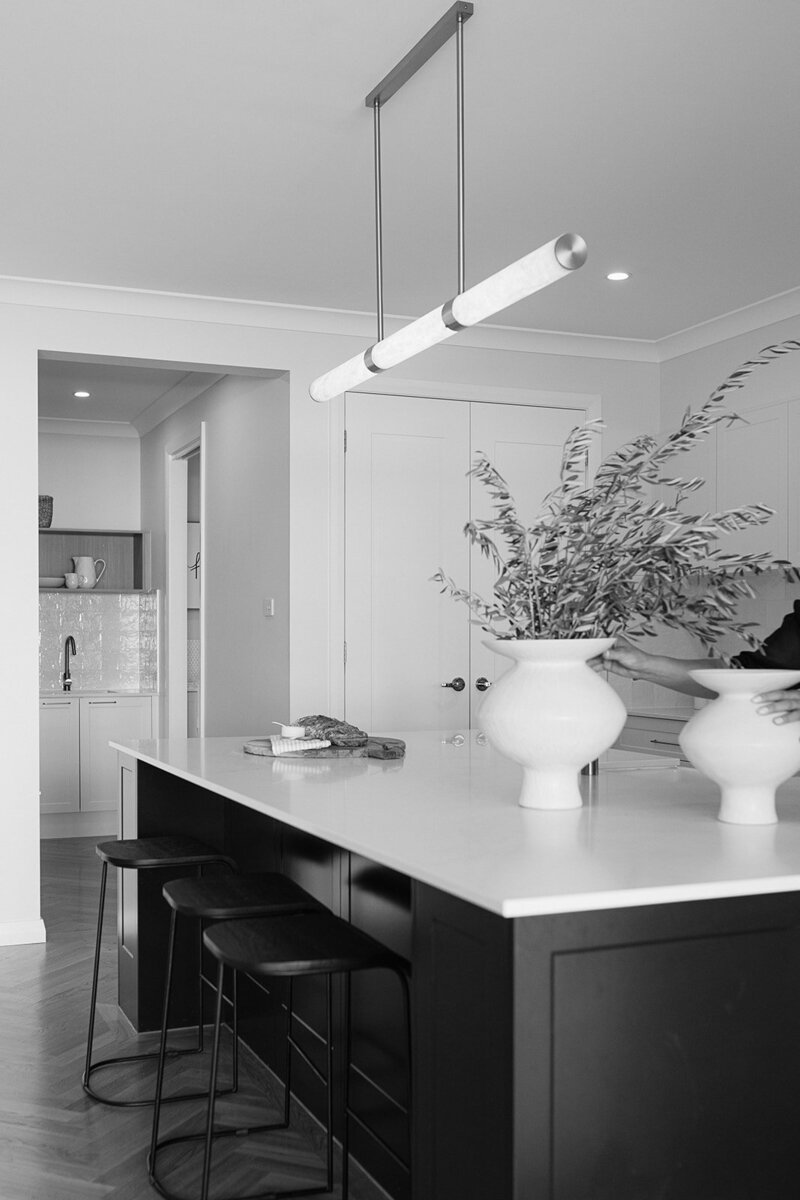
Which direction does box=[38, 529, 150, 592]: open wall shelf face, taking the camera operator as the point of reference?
facing the viewer

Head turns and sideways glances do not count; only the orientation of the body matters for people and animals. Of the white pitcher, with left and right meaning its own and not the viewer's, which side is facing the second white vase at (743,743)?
left

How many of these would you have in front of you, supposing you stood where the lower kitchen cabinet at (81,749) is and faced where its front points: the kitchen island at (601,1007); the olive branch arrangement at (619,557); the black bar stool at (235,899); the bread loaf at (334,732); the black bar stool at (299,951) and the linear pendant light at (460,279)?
6

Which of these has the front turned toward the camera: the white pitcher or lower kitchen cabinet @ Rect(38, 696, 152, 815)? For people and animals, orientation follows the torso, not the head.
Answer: the lower kitchen cabinet

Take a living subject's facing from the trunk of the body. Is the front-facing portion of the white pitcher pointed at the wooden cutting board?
no

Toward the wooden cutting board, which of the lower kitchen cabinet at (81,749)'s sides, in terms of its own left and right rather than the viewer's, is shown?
front

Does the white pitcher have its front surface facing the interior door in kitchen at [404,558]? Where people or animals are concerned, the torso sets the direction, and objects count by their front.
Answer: no

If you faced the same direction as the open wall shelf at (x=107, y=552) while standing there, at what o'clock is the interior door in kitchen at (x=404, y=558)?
The interior door in kitchen is roughly at 11 o'clock from the open wall shelf.

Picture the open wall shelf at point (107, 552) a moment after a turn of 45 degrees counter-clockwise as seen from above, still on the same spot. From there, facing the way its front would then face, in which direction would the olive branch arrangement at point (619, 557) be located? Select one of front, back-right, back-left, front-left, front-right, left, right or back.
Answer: front-right

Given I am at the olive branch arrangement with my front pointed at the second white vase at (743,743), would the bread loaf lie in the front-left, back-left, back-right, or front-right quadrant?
back-left

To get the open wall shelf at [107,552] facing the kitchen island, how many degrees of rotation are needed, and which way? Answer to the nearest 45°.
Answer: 0° — it already faces it

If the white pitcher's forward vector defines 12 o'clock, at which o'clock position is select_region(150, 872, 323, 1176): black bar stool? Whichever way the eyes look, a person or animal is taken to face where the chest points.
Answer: The black bar stool is roughly at 9 o'clock from the white pitcher.

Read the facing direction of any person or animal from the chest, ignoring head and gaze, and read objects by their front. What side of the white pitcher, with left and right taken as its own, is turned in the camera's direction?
left

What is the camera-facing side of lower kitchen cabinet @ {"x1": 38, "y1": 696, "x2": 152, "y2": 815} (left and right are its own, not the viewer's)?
front

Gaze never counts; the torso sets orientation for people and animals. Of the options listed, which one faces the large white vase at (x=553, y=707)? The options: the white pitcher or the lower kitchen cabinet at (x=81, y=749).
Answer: the lower kitchen cabinet

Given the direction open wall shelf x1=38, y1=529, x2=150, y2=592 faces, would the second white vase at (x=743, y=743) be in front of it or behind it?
in front

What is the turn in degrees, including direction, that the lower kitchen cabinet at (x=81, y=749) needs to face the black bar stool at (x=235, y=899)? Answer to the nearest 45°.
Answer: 0° — it already faces it
